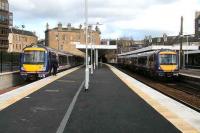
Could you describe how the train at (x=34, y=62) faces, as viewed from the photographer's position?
facing the viewer and to the left of the viewer

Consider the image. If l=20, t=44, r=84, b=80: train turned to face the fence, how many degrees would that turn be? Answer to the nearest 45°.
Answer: approximately 45° to its right
